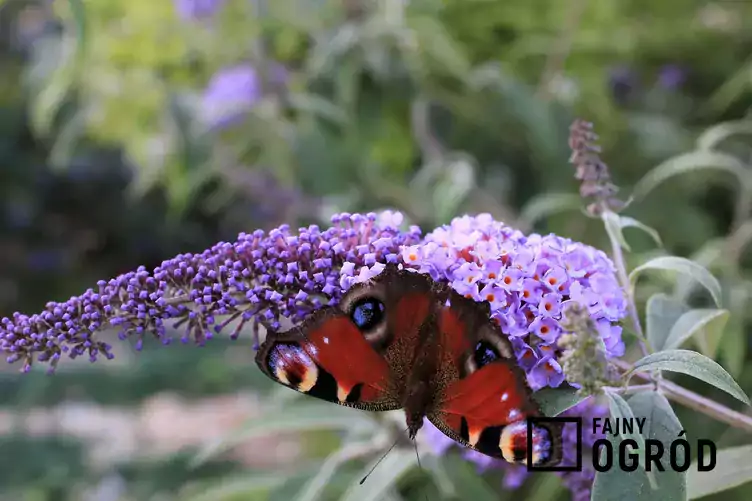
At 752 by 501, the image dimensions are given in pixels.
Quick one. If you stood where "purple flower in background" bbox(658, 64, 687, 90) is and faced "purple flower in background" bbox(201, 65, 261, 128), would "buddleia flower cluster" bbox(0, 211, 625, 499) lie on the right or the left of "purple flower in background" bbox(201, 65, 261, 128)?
left

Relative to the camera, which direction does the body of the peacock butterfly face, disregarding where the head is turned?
toward the camera

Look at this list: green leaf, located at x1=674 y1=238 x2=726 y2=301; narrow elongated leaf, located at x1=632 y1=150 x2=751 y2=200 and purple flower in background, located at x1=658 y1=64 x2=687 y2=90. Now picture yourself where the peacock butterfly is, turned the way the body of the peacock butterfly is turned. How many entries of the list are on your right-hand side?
0

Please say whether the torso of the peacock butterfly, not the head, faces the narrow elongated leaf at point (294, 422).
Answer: no

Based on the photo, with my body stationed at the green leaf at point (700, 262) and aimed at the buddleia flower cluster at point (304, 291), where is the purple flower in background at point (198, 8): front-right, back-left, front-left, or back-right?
front-right

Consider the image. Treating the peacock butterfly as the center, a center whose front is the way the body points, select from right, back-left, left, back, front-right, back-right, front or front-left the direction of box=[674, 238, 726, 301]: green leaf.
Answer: back-left
